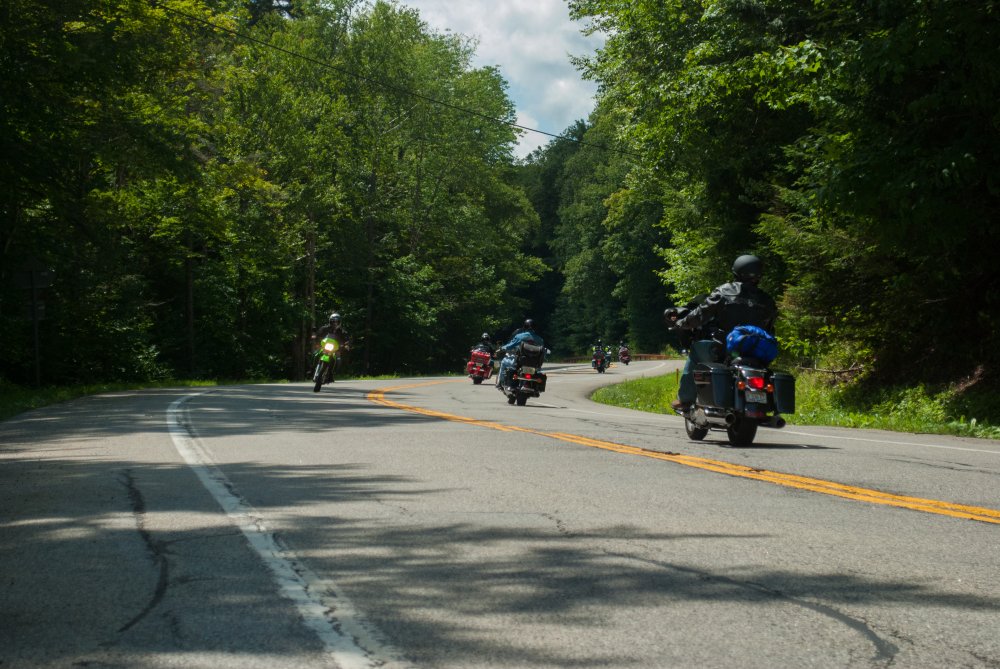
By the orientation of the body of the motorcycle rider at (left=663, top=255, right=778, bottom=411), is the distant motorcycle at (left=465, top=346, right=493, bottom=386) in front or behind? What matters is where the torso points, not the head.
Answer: in front

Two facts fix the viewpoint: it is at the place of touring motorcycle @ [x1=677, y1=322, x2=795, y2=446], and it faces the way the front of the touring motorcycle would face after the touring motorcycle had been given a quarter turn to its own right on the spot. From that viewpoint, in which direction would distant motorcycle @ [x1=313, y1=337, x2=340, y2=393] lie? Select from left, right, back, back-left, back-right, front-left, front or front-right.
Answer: left

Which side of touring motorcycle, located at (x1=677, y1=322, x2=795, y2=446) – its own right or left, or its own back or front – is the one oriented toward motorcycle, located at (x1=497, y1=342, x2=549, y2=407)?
front

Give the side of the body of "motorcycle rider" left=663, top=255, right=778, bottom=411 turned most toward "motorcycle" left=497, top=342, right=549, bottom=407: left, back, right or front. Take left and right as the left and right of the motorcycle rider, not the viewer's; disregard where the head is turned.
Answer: front

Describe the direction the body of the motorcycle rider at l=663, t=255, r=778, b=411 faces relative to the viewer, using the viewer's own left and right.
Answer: facing away from the viewer and to the left of the viewer

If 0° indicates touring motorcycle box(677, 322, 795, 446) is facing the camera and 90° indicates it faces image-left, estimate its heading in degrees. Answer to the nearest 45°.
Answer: approximately 135°

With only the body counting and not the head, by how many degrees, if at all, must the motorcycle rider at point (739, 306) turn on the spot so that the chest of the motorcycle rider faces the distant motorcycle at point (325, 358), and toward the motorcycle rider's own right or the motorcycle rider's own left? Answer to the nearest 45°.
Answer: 0° — they already face it

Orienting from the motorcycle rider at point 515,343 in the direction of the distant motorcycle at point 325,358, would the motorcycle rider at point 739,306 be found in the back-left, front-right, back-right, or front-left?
back-left
